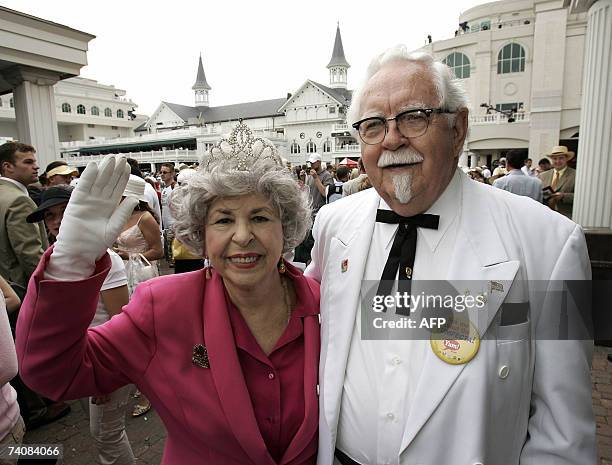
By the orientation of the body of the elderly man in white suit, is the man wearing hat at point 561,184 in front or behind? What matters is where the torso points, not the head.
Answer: behind

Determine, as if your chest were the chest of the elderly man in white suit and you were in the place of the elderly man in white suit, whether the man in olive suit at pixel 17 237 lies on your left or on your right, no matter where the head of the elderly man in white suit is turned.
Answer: on your right

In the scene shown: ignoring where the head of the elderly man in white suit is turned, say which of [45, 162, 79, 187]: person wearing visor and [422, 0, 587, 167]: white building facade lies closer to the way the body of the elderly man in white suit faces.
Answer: the person wearing visor

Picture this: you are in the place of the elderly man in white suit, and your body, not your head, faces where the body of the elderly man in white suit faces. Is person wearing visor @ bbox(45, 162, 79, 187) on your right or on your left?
on your right

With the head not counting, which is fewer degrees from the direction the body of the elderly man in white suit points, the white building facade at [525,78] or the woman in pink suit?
the woman in pink suit

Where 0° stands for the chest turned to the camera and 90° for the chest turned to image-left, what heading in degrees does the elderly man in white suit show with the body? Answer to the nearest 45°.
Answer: approximately 45°

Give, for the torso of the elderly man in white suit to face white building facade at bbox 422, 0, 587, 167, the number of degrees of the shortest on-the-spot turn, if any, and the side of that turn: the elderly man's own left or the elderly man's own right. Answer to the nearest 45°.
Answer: approximately 135° to the elderly man's own right

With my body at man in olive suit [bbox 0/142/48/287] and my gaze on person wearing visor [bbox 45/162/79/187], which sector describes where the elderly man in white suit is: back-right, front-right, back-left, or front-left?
back-right
